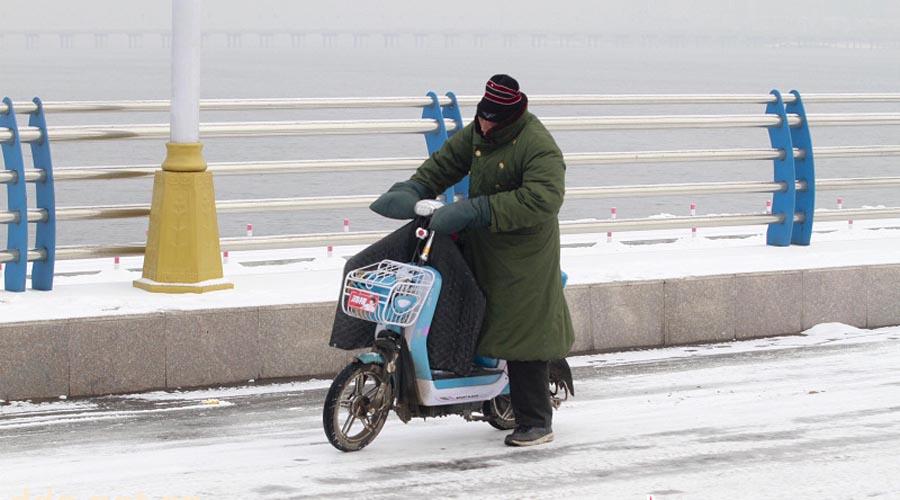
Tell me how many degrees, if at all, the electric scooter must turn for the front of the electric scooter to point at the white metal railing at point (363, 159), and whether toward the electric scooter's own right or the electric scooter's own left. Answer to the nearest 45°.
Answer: approximately 135° to the electric scooter's own right

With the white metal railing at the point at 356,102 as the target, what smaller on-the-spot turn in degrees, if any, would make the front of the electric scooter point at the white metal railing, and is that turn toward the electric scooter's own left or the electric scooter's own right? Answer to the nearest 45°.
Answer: approximately 135° to the electric scooter's own right

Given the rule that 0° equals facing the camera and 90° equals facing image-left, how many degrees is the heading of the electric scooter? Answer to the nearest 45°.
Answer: approximately 45°

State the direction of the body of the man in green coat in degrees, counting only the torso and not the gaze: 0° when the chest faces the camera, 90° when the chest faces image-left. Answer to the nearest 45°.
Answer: approximately 45°
